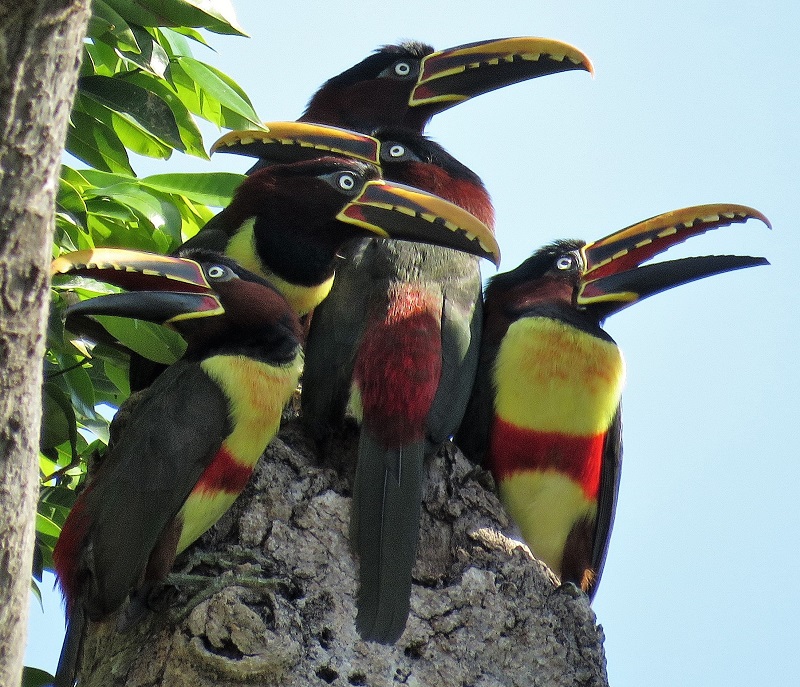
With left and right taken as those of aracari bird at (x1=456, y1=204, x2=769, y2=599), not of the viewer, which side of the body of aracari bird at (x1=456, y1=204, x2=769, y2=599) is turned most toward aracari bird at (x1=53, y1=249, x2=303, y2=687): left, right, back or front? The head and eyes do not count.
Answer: right

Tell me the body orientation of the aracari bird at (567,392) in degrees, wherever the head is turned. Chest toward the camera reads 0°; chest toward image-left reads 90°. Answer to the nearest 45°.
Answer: approximately 315°

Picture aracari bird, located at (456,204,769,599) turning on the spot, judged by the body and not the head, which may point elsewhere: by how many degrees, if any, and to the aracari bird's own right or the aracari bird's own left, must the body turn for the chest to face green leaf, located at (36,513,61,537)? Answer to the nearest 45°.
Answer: approximately 135° to the aracari bird's own right

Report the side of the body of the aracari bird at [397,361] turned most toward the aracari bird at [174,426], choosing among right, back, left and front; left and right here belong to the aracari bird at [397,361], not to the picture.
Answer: left

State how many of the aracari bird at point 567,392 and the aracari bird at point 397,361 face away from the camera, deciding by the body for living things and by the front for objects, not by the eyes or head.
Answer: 1

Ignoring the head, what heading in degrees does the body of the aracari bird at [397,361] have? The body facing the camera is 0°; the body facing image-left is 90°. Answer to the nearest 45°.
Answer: approximately 180°

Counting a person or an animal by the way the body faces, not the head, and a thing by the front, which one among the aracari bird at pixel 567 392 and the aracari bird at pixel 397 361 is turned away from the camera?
the aracari bird at pixel 397 361
